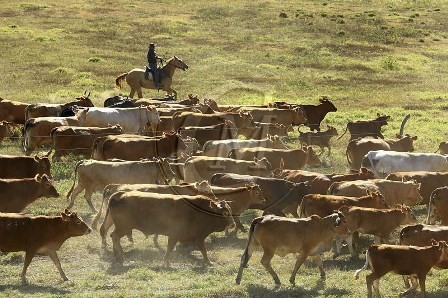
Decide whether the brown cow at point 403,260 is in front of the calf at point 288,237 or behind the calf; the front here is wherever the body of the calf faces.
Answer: in front

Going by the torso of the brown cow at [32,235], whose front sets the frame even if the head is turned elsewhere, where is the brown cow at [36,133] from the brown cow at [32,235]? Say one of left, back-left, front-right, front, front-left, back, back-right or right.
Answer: left

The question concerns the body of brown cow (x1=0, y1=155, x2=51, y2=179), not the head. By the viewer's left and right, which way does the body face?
facing to the right of the viewer

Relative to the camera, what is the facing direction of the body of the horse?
to the viewer's right

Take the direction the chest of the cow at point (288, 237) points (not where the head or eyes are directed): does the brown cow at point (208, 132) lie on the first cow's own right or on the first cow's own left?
on the first cow's own left

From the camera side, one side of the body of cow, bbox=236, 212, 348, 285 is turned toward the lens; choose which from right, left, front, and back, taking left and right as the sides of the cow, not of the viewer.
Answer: right
